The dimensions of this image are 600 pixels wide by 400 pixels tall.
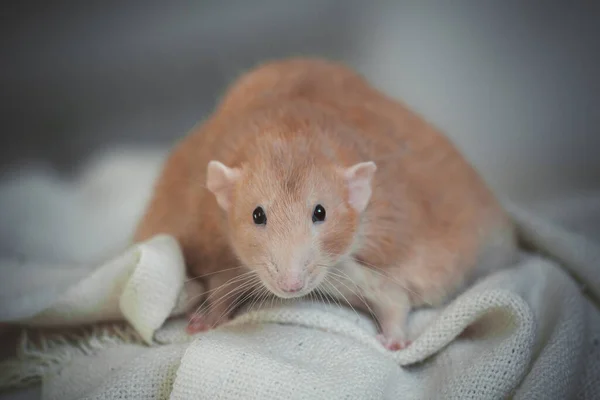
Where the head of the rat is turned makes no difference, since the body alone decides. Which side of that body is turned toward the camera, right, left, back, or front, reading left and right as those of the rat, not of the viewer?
front
